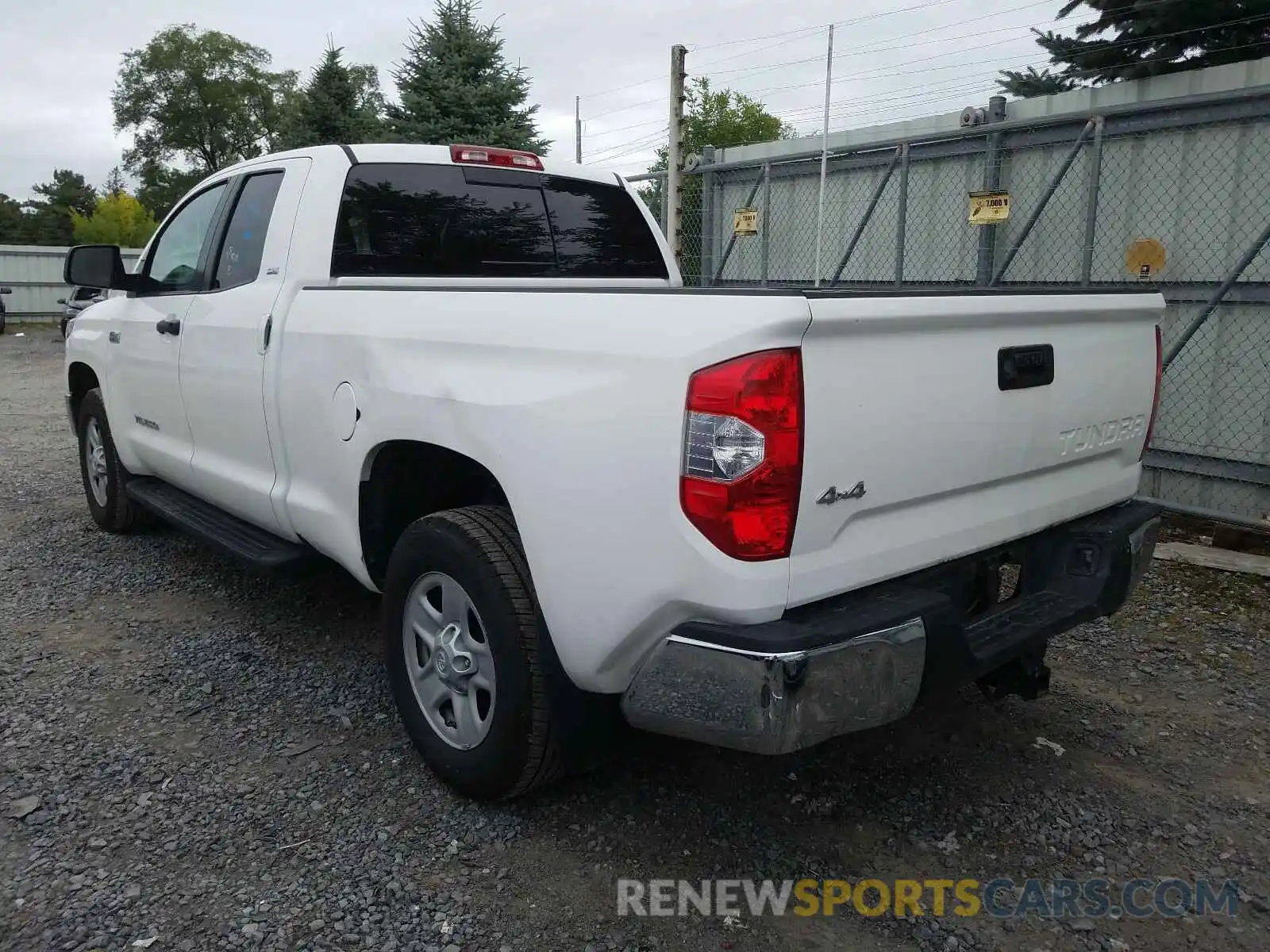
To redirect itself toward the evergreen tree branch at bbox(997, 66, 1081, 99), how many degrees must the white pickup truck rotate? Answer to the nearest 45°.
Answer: approximately 90° to its right

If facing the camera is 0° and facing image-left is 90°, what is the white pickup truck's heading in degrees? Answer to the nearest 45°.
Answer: approximately 135°

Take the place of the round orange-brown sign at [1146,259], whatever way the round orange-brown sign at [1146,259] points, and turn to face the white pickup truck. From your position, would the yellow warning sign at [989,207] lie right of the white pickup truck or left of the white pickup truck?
right

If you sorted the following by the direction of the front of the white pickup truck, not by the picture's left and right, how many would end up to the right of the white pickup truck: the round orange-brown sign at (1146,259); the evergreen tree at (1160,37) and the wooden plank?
3

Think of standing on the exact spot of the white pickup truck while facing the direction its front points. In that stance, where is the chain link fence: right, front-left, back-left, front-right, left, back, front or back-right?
right

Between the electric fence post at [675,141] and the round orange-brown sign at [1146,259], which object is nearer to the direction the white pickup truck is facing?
the electric fence post

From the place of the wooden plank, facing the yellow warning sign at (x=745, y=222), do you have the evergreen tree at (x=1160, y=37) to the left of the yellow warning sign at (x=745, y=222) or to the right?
right

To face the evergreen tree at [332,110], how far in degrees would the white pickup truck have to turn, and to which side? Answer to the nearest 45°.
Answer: approximately 45° to its right

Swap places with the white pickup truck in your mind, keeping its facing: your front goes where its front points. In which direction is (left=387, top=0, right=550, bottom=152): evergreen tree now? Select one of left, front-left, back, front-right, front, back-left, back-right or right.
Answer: front-right

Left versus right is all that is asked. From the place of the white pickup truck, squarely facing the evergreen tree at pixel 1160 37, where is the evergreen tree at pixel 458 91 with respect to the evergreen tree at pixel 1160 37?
left

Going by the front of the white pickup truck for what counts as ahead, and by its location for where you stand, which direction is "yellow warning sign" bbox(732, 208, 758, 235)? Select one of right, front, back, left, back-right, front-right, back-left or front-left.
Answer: front-right

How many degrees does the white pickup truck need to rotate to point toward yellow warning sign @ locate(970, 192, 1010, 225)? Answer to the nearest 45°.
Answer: approximately 90° to its right

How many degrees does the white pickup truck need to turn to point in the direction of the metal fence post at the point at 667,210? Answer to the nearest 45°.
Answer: approximately 45° to its right

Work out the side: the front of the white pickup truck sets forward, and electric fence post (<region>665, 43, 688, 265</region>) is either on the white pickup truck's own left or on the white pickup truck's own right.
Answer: on the white pickup truck's own right

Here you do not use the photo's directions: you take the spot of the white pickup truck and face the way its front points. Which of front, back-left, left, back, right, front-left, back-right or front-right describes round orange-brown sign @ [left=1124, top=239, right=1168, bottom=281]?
right

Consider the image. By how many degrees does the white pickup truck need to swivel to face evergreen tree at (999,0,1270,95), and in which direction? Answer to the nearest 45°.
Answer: approximately 90° to its right
